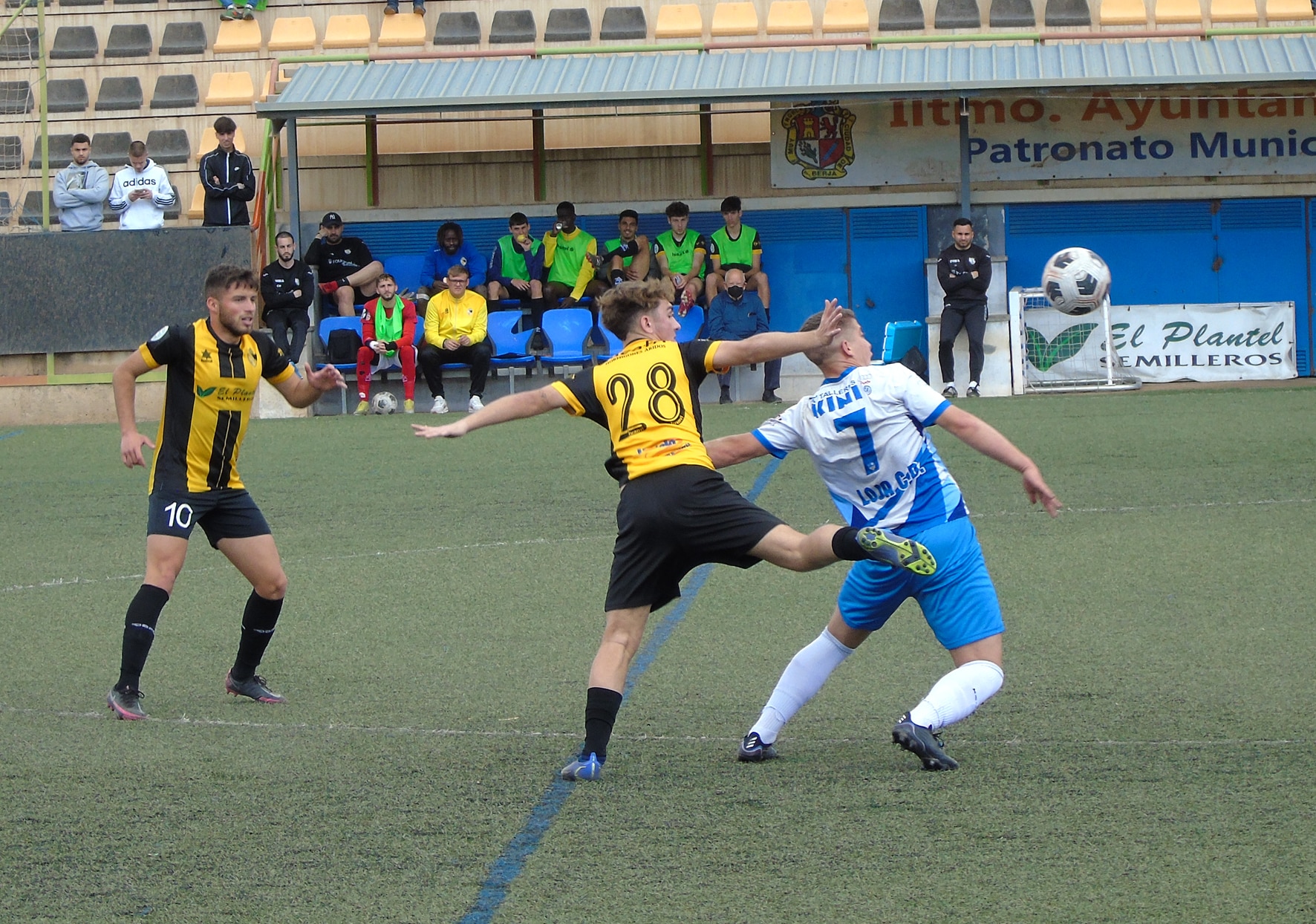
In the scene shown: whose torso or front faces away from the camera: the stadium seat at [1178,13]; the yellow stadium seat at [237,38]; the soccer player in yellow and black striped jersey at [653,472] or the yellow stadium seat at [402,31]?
the soccer player in yellow and black striped jersey

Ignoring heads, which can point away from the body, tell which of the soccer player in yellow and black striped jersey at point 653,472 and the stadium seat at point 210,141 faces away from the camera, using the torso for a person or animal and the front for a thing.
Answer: the soccer player in yellow and black striped jersey

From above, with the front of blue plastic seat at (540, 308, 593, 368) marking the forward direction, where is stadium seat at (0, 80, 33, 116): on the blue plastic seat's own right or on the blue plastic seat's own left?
on the blue plastic seat's own right

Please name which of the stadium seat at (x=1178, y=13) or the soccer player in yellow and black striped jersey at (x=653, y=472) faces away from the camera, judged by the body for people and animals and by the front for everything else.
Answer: the soccer player in yellow and black striped jersey

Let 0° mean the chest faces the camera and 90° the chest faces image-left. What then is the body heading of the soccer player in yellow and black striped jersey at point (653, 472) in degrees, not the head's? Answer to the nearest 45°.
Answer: approximately 180°

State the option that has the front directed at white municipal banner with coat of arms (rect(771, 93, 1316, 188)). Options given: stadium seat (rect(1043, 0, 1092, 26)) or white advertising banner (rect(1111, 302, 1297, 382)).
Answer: the stadium seat
